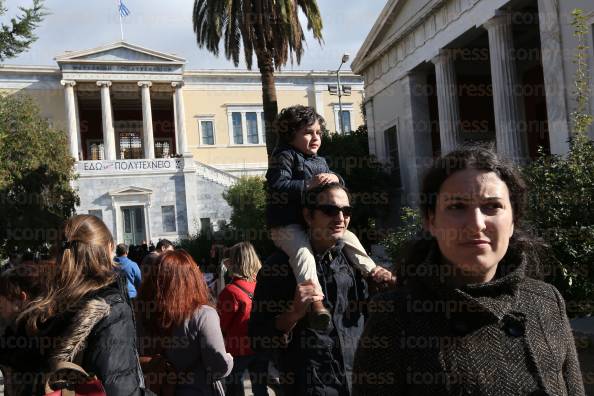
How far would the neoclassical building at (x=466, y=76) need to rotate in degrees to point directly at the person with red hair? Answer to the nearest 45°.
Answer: approximately 45° to its left

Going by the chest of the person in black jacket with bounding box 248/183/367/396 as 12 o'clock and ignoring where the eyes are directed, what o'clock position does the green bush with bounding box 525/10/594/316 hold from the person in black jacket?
The green bush is roughly at 9 o'clock from the person in black jacket.

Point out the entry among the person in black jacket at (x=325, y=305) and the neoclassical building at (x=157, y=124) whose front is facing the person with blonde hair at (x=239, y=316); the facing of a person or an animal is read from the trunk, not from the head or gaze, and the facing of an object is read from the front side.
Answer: the neoclassical building

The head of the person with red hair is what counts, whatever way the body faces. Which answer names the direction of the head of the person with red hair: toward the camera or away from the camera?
away from the camera

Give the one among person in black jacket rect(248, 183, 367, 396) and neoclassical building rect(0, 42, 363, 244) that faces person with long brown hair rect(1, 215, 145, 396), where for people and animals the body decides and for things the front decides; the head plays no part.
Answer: the neoclassical building

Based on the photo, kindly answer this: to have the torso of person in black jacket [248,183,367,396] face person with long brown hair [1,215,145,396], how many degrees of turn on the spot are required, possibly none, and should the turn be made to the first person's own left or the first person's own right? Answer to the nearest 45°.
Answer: approximately 135° to the first person's own right

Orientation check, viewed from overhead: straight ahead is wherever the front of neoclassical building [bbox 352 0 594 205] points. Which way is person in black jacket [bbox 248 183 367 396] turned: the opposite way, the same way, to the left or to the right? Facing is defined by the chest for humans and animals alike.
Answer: to the left

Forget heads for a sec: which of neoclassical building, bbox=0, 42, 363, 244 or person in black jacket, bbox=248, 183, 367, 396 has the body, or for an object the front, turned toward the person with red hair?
the neoclassical building

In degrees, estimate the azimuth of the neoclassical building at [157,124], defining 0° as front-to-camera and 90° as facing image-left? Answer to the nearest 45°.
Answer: approximately 0°
